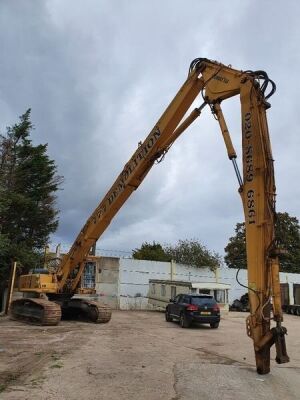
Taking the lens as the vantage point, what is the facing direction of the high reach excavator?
facing the viewer and to the right of the viewer

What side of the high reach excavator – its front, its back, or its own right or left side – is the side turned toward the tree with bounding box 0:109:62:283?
back

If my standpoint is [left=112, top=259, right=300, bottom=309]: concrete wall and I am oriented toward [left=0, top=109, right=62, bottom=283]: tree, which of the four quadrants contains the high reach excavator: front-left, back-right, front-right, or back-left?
front-left

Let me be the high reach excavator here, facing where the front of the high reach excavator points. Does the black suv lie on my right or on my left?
on my left

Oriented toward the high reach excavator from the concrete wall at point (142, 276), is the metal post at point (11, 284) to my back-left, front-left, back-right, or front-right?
front-right

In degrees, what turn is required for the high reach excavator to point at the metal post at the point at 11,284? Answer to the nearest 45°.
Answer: approximately 180°
